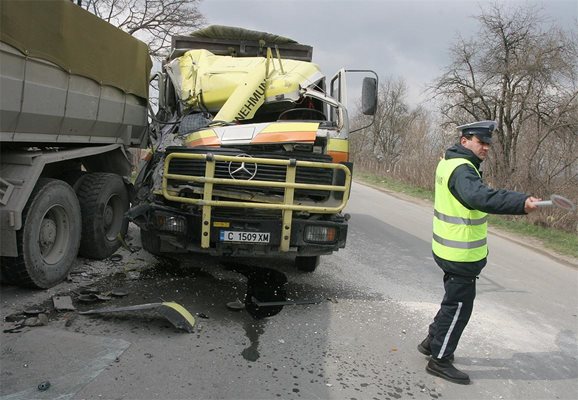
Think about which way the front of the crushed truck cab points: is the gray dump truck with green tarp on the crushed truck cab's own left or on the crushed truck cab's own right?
on the crushed truck cab's own right

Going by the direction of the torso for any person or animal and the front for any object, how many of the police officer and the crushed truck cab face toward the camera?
1

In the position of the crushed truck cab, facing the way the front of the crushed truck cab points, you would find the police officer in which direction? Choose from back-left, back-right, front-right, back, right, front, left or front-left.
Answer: front-left

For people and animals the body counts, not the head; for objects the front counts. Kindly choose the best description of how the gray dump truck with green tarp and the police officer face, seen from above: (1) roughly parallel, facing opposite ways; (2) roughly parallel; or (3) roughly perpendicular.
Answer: roughly perpendicular
